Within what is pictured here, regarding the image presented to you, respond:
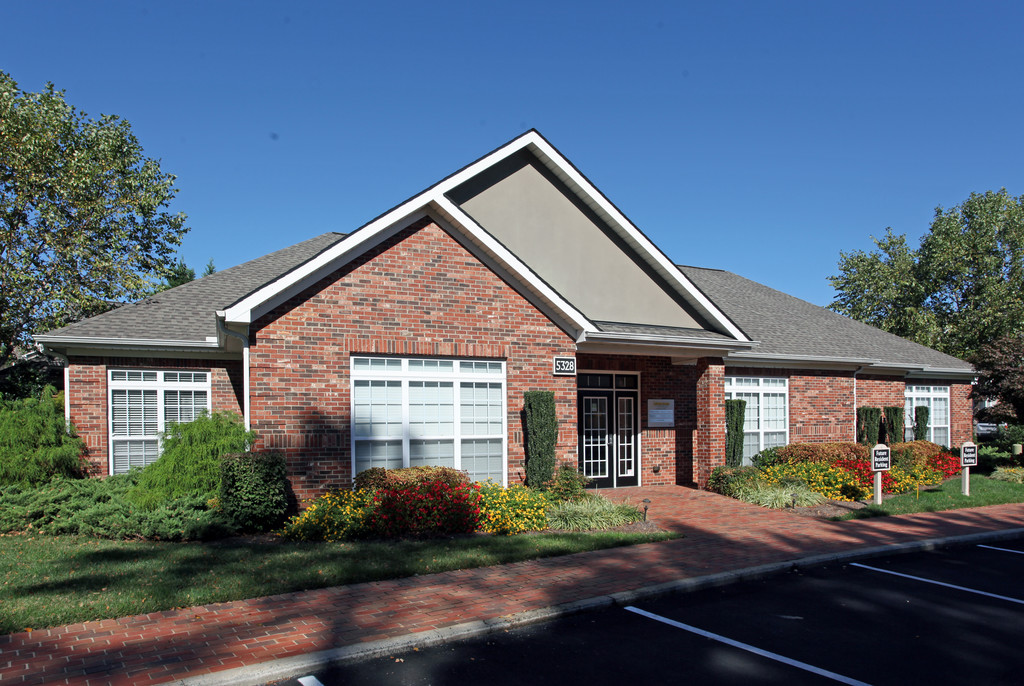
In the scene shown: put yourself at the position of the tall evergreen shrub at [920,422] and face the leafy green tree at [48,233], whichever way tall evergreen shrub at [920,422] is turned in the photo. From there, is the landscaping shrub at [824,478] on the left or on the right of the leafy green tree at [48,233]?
left

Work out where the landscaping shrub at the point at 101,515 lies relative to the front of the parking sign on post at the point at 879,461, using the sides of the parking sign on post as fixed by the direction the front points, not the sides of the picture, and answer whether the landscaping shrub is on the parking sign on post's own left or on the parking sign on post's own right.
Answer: on the parking sign on post's own right

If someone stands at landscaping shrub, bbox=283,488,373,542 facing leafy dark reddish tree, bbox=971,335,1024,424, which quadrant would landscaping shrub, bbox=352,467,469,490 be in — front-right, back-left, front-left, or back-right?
front-left

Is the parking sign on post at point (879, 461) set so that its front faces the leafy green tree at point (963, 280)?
no

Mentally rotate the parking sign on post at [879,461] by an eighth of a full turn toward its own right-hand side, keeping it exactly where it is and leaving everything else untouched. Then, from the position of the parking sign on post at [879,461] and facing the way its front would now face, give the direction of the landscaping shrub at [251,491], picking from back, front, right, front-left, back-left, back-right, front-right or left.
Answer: front

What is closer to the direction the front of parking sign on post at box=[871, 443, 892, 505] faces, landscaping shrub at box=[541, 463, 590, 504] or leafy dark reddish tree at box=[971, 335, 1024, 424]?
the landscaping shrub

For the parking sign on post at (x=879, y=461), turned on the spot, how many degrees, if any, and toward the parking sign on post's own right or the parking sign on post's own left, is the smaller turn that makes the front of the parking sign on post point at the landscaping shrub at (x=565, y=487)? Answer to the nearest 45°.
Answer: approximately 45° to the parking sign on post's own right

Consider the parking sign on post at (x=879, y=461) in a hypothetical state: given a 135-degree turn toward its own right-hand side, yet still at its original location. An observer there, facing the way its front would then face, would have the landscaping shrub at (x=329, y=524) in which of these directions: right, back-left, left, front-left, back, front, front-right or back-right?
left

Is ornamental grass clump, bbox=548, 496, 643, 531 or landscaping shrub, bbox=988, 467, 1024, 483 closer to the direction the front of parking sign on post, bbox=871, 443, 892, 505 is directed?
the ornamental grass clump

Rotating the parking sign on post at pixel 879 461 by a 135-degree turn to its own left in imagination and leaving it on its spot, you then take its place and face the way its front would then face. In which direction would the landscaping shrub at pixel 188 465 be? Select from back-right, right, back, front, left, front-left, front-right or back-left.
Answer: back

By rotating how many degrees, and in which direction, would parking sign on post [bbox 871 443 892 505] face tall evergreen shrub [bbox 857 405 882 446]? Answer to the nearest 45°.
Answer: approximately 180°

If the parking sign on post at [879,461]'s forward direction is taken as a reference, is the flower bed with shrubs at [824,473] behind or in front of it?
behind

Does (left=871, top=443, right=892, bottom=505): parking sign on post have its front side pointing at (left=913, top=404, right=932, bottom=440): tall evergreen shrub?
no

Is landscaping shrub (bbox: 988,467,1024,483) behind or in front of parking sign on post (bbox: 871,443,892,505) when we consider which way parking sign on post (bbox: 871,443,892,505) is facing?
behind

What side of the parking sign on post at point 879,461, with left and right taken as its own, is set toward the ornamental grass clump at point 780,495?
right

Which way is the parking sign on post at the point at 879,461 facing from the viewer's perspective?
toward the camera
